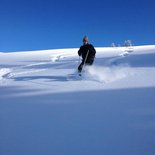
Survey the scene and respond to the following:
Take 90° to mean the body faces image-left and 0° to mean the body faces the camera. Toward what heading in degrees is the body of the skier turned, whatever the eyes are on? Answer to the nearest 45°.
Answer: approximately 45°
